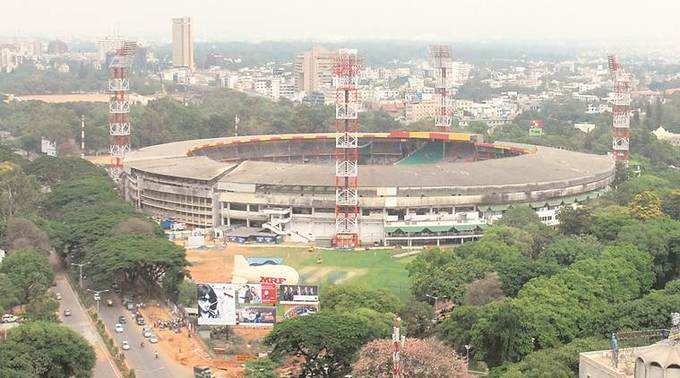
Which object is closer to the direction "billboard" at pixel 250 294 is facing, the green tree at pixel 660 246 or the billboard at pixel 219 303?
the billboard

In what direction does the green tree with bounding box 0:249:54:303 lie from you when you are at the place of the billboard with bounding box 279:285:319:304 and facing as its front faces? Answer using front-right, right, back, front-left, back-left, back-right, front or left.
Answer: right

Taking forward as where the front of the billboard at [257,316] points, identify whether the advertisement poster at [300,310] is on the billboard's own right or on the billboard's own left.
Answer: on the billboard's own left

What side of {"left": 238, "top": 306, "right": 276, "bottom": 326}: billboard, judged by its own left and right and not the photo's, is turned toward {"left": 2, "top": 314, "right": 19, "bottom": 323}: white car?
right

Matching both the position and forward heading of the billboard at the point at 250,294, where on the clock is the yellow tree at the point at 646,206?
The yellow tree is roughly at 8 o'clock from the billboard.

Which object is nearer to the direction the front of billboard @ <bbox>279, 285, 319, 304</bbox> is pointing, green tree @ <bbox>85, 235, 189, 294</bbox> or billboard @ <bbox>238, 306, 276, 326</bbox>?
the billboard

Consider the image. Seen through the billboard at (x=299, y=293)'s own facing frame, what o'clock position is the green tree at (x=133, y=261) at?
The green tree is roughly at 4 o'clock from the billboard.

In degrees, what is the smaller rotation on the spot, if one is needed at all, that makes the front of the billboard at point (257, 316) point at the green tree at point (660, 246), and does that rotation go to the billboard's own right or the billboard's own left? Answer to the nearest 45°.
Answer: approximately 90° to the billboard's own left

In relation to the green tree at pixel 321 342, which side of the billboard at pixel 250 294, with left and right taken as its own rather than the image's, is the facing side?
front

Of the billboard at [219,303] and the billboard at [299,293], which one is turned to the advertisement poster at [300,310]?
the billboard at [299,293]

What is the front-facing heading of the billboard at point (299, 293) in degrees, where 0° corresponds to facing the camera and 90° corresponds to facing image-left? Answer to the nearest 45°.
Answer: approximately 0°

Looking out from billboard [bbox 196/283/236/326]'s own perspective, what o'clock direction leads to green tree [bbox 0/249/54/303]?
The green tree is roughly at 4 o'clock from the billboard.

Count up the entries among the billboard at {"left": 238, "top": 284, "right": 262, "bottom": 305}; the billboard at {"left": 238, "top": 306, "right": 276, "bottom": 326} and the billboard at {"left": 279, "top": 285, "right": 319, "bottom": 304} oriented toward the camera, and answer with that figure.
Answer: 3

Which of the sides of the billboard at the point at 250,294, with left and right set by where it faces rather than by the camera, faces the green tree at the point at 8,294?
right
